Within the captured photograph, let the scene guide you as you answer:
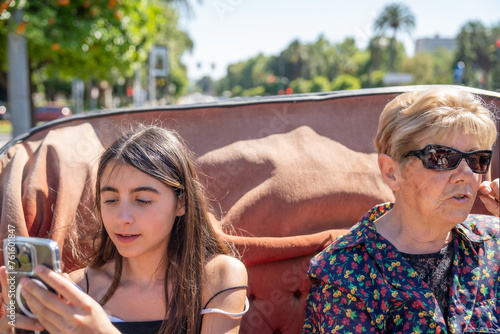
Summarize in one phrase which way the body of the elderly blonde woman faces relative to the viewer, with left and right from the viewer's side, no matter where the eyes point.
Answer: facing the viewer and to the right of the viewer

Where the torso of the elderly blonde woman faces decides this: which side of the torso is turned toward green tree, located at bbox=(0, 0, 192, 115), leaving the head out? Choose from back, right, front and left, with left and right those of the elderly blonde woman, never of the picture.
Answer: back

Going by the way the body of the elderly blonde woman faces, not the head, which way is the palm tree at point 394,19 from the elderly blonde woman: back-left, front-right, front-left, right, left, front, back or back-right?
back-left
